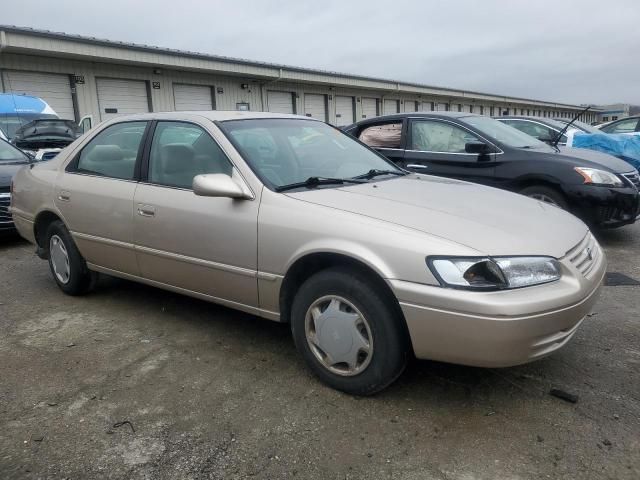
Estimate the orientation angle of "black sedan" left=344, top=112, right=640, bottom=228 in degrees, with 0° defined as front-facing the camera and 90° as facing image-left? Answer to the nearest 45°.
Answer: approximately 315°

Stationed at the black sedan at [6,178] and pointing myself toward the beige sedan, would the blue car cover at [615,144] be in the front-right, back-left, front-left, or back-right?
front-left

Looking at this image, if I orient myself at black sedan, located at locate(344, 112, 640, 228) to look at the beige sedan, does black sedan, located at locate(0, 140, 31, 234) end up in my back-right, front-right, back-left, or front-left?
front-right

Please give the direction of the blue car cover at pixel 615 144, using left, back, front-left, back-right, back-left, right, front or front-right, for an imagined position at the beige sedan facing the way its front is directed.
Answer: left

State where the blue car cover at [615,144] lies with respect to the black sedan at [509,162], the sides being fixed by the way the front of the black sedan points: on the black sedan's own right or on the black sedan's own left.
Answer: on the black sedan's own left

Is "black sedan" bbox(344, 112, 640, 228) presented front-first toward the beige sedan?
no

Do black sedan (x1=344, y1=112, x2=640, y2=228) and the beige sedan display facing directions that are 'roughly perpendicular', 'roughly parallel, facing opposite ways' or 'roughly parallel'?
roughly parallel

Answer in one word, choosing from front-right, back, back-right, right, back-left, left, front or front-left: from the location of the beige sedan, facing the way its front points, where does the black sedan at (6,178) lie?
back

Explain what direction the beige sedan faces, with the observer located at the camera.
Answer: facing the viewer and to the right of the viewer

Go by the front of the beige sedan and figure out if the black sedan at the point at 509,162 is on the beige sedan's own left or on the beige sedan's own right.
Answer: on the beige sedan's own left

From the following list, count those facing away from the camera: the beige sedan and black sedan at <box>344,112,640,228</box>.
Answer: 0
